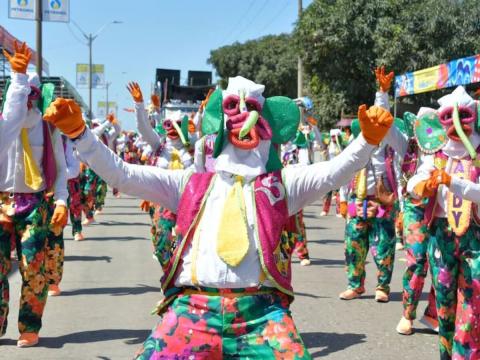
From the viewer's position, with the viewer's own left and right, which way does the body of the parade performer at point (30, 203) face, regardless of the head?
facing the viewer

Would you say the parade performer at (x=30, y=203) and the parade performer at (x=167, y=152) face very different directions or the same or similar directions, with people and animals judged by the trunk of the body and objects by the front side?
same or similar directions

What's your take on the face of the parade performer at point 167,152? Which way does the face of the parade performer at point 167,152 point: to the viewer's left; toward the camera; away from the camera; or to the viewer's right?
toward the camera

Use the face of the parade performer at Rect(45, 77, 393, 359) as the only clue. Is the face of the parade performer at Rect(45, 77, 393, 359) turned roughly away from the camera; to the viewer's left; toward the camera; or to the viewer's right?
toward the camera

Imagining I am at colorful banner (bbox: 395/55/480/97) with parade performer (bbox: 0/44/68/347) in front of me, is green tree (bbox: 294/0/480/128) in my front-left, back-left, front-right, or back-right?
back-right

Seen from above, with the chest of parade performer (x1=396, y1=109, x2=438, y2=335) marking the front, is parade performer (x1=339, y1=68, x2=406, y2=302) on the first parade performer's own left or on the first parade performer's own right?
on the first parade performer's own right

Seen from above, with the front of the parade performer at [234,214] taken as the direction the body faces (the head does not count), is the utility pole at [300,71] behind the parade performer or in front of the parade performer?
behind

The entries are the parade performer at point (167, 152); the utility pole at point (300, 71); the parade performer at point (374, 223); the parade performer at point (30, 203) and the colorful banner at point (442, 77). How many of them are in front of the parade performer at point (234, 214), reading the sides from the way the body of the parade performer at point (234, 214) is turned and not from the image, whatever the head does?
0

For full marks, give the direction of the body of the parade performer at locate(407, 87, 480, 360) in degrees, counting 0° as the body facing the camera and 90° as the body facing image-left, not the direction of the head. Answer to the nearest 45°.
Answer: approximately 0°

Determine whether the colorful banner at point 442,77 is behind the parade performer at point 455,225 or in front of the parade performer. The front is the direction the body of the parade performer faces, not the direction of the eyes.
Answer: behind

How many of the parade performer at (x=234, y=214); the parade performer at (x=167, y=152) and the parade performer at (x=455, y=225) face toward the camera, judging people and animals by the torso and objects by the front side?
3

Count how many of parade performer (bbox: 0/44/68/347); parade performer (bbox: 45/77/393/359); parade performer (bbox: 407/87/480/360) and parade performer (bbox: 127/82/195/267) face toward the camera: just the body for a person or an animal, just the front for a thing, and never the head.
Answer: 4

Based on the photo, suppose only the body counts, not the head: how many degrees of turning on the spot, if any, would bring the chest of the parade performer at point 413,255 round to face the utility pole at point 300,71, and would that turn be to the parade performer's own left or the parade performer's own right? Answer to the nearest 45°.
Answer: approximately 135° to the parade performer's own right

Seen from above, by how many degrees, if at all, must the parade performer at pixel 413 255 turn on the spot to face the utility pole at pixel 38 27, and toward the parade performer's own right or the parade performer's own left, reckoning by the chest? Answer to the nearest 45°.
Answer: approximately 90° to the parade performer's own right

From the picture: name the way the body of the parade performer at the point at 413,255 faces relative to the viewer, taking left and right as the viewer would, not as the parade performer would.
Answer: facing the viewer and to the left of the viewer

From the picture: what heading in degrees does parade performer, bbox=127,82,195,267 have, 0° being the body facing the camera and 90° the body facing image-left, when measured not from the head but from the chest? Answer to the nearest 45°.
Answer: approximately 0°

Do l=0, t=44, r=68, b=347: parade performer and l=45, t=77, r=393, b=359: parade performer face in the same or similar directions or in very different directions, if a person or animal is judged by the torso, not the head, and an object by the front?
same or similar directions
